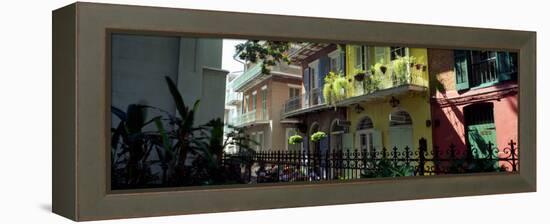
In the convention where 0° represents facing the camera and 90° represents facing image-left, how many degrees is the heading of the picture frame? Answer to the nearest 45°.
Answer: approximately 315°
